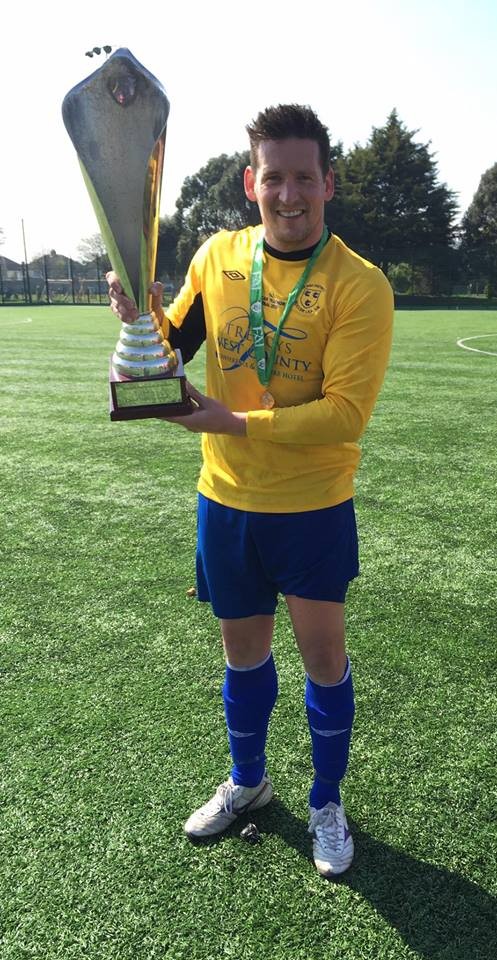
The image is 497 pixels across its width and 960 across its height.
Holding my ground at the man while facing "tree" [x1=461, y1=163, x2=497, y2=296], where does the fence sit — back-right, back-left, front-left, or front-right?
front-left

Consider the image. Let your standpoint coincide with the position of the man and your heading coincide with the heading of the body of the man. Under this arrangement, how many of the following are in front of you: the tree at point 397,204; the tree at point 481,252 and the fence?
0

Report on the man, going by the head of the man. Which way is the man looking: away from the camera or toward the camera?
toward the camera

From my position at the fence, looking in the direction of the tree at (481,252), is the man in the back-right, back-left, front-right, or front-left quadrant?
front-right

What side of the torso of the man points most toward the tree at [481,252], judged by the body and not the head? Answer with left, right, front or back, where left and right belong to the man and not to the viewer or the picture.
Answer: back

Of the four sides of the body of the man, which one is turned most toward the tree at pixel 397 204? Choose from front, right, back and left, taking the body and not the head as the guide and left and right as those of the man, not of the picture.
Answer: back

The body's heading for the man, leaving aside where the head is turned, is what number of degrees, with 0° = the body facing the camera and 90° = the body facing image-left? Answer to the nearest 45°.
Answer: approximately 0°

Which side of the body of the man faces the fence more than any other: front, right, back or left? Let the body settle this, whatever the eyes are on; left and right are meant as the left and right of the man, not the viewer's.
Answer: back
